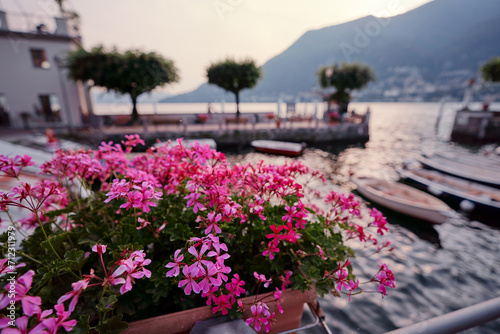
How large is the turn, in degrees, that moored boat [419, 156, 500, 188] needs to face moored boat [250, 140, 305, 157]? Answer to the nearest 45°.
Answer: approximately 45° to its left

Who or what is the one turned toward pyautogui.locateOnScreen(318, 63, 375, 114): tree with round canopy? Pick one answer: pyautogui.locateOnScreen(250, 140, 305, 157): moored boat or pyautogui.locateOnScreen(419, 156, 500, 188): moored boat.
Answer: pyautogui.locateOnScreen(419, 156, 500, 188): moored boat

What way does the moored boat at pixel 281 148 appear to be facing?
to the viewer's left

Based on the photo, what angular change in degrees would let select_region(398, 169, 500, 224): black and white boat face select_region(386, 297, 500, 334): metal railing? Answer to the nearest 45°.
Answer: approximately 135° to its left

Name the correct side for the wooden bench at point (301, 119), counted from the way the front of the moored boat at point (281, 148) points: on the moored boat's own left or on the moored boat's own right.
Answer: on the moored boat's own right

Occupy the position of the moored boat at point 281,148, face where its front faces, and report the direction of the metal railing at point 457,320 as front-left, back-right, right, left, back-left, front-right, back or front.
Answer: left

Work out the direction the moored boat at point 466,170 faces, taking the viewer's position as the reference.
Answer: facing away from the viewer and to the left of the viewer

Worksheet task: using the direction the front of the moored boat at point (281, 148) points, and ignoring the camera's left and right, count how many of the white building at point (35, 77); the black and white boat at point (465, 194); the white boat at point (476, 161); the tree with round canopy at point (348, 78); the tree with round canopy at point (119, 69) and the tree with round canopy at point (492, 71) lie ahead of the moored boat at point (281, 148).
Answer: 2

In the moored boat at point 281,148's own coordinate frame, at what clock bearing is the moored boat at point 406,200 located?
the moored boat at point 406,200 is roughly at 8 o'clock from the moored boat at point 281,148.

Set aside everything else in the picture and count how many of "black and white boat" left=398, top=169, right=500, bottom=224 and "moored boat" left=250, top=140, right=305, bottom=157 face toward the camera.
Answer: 0

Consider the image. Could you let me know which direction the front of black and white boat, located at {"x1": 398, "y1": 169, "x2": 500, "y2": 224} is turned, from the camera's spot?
facing away from the viewer and to the left of the viewer

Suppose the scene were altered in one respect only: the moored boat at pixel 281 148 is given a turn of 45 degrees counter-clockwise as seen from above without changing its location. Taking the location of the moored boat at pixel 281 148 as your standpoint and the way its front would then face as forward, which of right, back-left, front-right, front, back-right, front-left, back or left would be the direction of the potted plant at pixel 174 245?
front-left

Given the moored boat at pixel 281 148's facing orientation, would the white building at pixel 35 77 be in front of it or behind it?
in front
